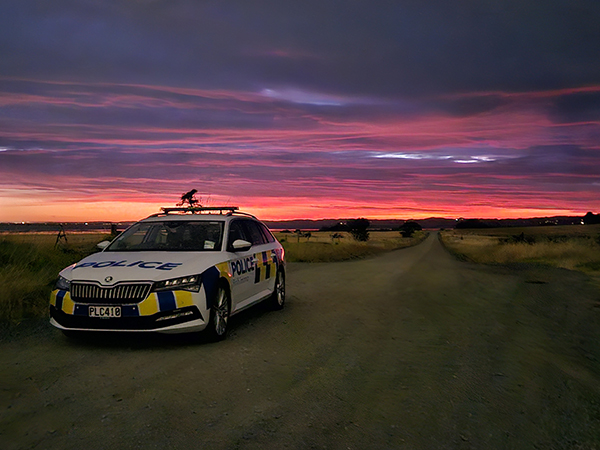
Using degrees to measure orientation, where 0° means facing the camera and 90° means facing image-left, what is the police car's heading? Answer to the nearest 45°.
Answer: approximately 45°
